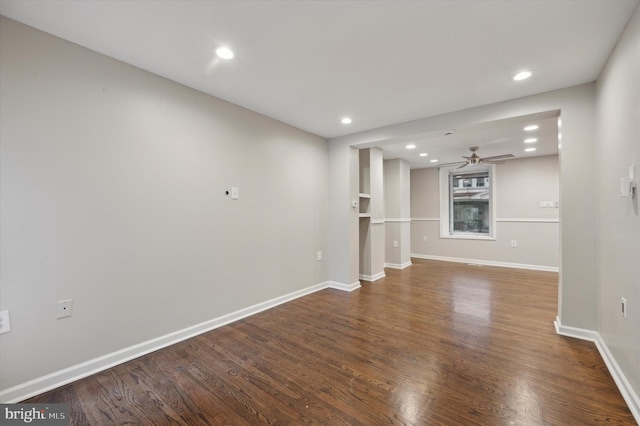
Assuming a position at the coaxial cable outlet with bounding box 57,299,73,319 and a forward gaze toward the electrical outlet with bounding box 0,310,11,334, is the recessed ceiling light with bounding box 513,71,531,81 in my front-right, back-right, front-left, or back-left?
back-left

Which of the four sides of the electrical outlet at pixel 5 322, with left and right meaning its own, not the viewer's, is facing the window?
left

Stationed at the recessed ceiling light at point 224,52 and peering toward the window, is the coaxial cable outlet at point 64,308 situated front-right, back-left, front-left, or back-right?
back-left
